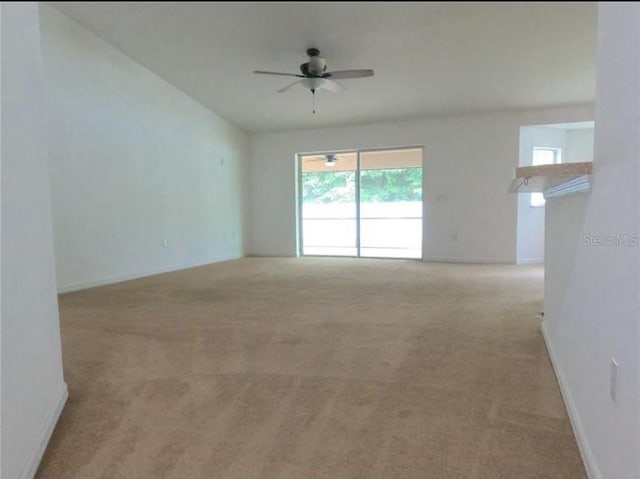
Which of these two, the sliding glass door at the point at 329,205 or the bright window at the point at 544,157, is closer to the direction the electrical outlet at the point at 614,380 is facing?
the sliding glass door

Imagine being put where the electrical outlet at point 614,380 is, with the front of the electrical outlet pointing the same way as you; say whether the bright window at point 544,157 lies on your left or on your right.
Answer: on your right

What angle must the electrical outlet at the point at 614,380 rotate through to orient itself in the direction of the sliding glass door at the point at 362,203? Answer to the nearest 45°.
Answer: approximately 45° to its right

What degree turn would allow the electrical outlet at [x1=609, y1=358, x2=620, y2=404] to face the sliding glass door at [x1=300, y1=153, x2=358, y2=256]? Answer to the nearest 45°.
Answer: approximately 45° to its right

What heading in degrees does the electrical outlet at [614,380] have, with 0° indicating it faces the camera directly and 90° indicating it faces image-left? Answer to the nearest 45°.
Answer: approximately 90°
